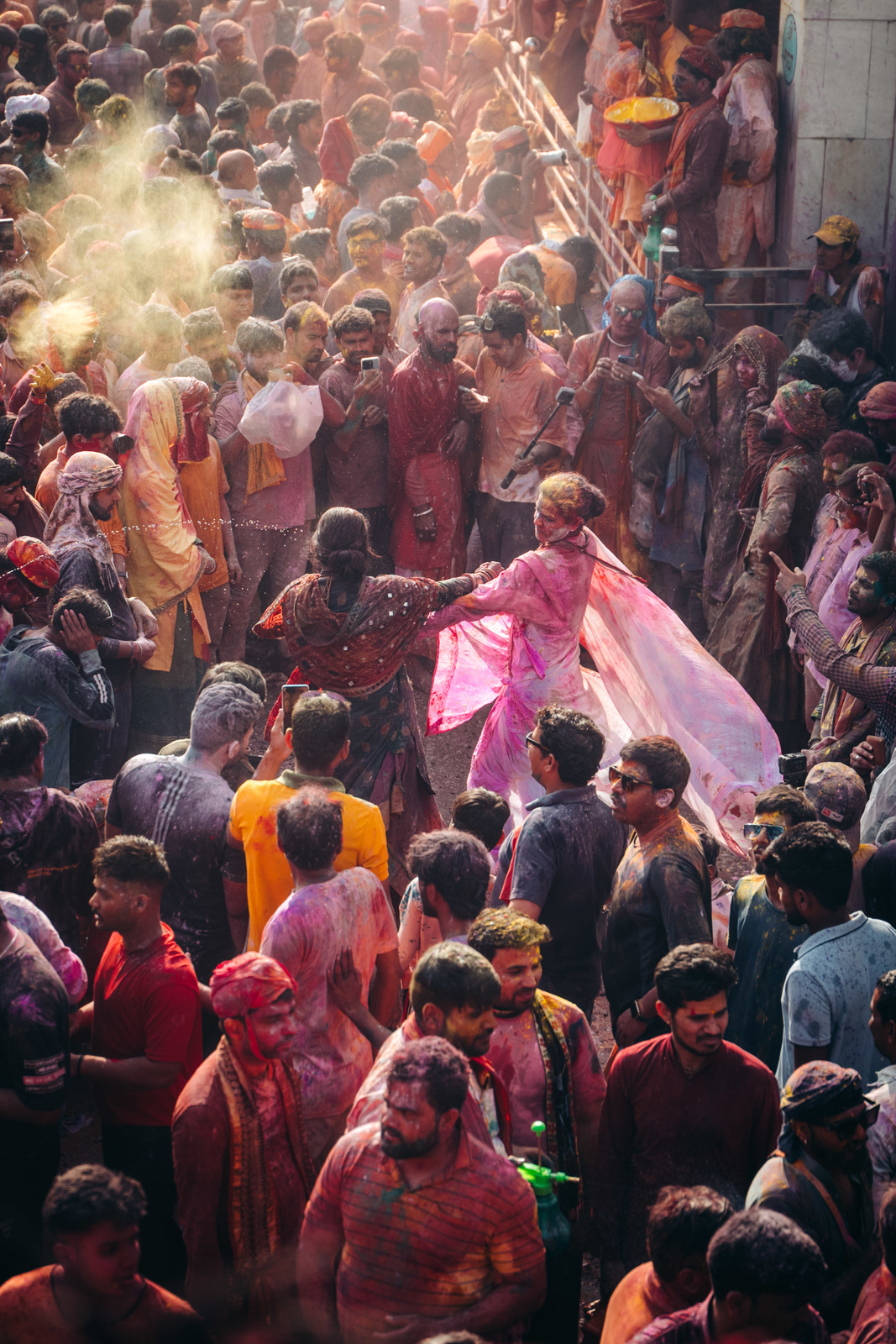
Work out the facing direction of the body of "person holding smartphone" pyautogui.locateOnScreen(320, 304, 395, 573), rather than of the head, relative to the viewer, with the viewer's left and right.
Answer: facing the viewer

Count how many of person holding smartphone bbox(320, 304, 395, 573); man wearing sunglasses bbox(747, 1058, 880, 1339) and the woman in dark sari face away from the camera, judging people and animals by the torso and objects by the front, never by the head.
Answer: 1

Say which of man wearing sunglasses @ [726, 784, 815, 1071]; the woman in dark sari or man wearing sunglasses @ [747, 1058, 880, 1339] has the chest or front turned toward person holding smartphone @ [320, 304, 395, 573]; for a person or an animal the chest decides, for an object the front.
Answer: the woman in dark sari

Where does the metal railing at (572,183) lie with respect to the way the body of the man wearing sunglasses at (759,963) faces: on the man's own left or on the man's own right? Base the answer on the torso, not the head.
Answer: on the man's own right

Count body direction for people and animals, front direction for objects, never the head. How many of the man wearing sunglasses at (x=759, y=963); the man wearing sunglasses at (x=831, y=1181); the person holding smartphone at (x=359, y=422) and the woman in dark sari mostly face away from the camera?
1

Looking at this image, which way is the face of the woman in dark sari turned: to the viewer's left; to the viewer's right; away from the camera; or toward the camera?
away from the camera

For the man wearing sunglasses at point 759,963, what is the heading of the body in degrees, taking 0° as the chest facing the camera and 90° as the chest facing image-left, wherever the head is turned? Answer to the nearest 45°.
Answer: approximately 45°

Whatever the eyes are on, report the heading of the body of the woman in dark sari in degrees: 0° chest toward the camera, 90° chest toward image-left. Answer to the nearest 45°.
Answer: approximately 180°

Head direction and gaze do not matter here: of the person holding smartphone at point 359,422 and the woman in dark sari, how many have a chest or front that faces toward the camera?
1

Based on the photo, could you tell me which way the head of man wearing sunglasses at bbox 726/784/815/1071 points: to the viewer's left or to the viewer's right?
to the viewer's left

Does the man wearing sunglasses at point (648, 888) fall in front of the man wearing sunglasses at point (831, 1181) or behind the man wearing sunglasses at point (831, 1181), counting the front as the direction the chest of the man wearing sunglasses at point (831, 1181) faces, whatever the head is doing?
behind

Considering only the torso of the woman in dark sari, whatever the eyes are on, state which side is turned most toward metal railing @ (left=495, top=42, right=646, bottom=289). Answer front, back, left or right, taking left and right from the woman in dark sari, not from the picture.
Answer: front

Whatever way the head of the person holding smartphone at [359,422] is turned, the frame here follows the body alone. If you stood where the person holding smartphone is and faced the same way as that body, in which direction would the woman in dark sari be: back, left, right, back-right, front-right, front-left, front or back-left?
front
